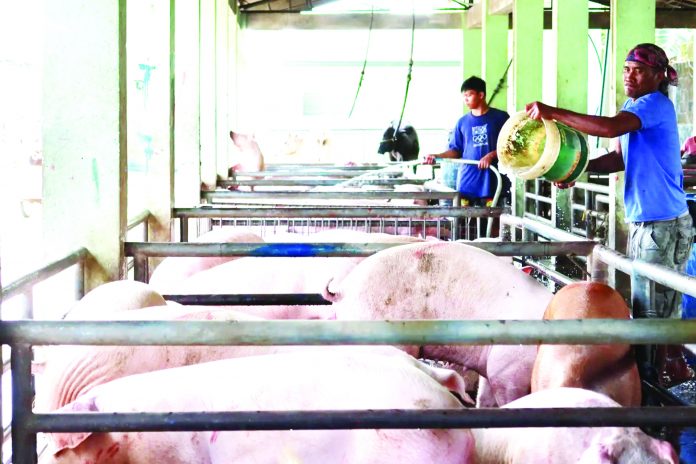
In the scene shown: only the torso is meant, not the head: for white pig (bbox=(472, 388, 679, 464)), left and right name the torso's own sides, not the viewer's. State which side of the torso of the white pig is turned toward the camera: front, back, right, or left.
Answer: right

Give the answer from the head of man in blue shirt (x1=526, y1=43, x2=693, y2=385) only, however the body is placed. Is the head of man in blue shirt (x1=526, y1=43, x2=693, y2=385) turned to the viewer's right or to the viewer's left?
to the viewer's left

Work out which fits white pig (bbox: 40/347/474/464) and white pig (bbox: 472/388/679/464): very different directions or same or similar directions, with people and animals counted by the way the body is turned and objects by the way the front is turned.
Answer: very different directions

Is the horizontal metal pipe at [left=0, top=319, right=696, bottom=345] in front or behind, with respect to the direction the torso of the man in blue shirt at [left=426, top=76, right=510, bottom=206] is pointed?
in front

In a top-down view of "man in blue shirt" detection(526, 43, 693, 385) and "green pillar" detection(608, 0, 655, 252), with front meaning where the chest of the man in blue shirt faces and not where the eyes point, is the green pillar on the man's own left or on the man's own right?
on the man's own right

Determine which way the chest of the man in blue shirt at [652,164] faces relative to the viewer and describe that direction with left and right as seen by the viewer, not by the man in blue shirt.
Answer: facing to the left of the viewer

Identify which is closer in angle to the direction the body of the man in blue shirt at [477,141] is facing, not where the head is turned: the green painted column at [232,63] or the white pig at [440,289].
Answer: the white pig

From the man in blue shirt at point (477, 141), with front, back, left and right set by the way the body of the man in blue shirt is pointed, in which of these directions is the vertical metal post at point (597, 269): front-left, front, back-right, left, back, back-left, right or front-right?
front-left

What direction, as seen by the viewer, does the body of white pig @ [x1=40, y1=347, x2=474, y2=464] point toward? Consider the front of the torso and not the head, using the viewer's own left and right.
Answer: facing to the left of the viewer

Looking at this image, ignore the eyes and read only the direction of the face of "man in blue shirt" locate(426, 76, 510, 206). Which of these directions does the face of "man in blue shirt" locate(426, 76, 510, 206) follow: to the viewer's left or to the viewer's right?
to the viewer's left
